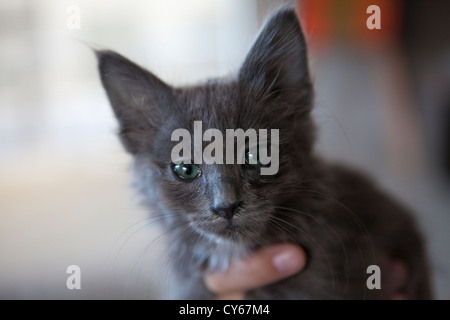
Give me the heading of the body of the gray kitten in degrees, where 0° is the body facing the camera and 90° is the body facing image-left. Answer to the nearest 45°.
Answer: approximately 45°
